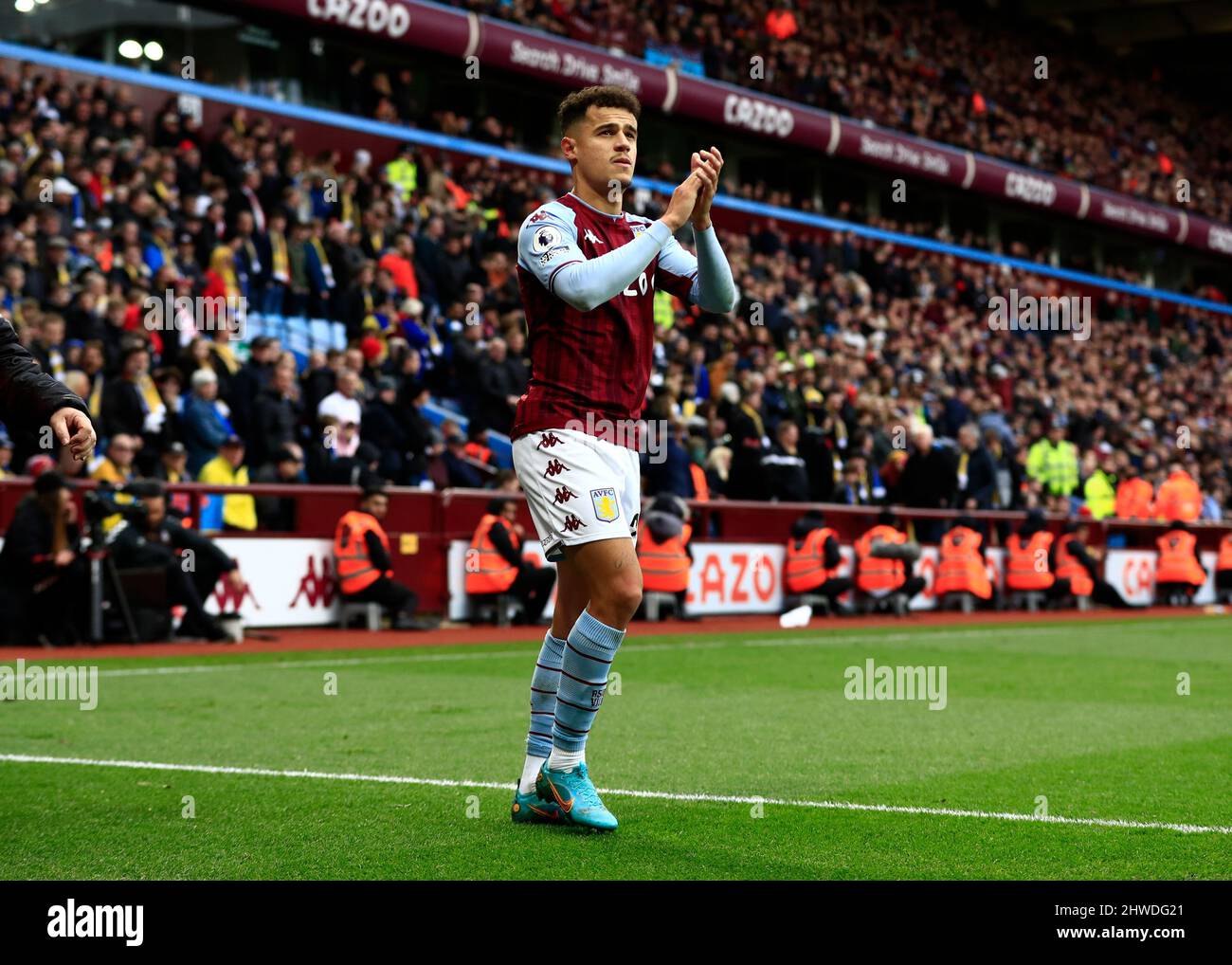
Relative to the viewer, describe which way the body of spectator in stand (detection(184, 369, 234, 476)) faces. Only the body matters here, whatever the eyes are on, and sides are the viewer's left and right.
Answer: facing the viewer and to the right of the viewer

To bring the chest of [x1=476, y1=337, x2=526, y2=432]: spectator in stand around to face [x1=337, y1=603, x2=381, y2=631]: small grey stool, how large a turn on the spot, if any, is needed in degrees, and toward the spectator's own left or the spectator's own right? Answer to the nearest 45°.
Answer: approximately 45° to the spectator's own right

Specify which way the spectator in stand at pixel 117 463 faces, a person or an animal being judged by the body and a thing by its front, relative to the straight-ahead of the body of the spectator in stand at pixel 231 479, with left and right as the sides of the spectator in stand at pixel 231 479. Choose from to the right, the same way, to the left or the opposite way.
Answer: the same way

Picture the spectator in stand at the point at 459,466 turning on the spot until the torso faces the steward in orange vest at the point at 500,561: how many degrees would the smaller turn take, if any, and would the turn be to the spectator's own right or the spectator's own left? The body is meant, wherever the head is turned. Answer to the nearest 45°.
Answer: approximately 45° to the spectator's own right

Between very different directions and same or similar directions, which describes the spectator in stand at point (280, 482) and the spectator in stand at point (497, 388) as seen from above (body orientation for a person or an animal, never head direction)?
same or similar directions

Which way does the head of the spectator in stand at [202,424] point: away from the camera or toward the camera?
toward the camera

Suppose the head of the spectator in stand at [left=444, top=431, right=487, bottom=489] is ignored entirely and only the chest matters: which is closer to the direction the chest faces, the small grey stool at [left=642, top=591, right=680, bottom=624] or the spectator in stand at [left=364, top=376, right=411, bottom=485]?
the small grey stool

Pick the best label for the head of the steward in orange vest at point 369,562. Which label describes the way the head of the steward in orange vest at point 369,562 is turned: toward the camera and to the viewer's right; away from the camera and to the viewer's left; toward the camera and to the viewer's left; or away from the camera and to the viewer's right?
toward the camera and to the viewer's right

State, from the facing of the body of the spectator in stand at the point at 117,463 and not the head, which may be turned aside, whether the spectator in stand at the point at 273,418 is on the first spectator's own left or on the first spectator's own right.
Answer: on the first spectator's own left

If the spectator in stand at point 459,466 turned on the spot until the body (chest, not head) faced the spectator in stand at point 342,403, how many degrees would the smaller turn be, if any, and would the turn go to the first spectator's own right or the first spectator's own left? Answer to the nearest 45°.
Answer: approximately 90° to the first spectator's own right

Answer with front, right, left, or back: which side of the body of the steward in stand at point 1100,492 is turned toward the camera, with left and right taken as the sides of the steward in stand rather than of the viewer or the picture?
front

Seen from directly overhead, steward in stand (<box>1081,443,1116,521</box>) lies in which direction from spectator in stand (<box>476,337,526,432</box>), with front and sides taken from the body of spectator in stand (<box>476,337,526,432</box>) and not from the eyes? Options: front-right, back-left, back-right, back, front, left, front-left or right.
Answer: left
